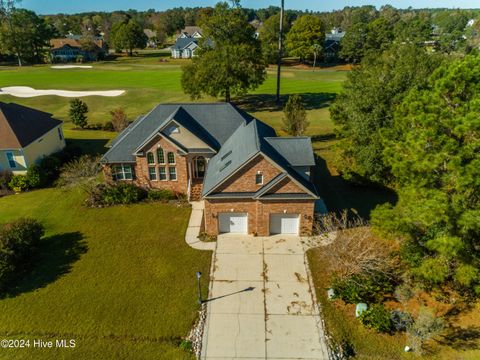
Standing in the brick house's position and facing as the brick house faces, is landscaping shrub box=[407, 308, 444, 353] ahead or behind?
ahead

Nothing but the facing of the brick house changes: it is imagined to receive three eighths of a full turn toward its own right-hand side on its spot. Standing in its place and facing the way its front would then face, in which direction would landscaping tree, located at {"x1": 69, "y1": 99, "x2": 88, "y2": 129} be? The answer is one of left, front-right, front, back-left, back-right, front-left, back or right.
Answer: front

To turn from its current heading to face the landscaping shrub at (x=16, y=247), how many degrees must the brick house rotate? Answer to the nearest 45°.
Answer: approximately 90° to its right

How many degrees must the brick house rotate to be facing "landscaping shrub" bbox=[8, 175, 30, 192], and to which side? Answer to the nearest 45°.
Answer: approximately 90° to its right

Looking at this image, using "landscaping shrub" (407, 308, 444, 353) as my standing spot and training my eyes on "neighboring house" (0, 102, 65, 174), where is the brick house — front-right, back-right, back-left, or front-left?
front-right

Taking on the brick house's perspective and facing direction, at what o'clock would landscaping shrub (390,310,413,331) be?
The landscaping shrub is roughly at 11 o'clock from the brick house.

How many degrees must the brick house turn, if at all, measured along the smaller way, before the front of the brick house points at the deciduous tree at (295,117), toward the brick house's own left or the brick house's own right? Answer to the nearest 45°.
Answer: approximately 135° to the brick house's own left

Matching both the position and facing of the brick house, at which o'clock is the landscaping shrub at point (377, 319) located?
The landscaping shrub is roughly at 11 o'clock from the brick house.

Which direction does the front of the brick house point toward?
toward the camera

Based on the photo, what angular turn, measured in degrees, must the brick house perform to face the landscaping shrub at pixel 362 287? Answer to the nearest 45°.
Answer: approximately 45° to its left
